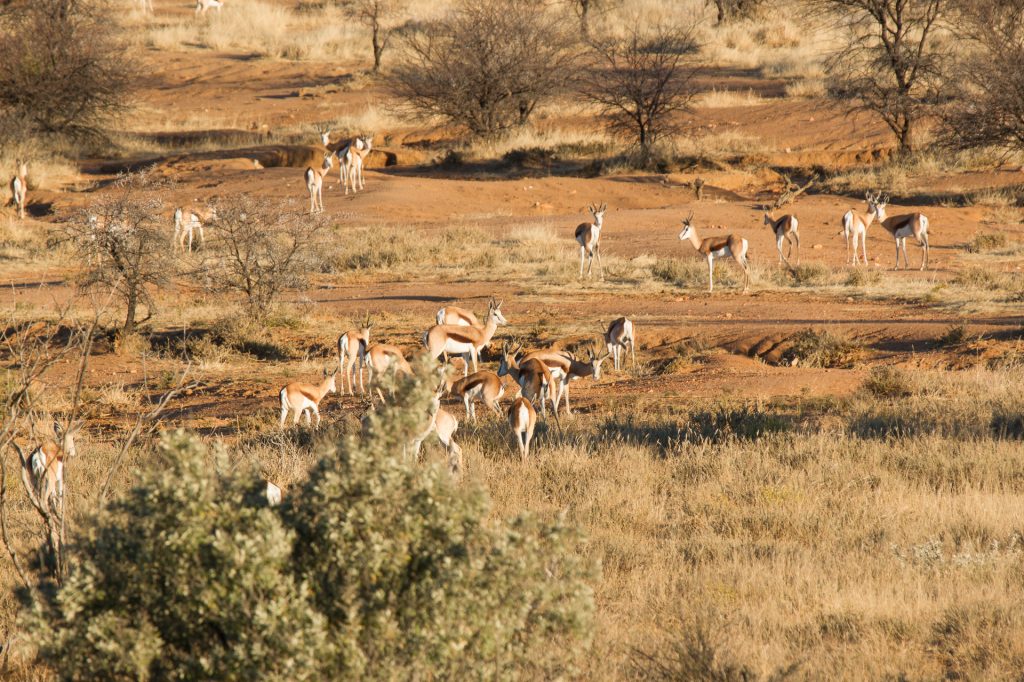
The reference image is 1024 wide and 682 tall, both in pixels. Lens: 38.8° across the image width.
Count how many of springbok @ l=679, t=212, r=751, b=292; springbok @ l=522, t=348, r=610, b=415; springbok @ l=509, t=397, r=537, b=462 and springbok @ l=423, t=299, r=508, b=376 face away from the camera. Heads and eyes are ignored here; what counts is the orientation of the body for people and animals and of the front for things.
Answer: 1

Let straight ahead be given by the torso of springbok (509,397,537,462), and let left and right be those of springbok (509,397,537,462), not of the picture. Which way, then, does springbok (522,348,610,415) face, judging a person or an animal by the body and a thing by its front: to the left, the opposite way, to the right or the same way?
to the right

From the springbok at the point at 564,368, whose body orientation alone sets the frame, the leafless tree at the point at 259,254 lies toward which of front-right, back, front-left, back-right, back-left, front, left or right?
back-left

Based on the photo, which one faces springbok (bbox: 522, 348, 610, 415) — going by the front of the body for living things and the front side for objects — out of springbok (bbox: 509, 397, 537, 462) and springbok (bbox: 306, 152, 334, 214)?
springbok (bbox: 509, 397, 537, 462)

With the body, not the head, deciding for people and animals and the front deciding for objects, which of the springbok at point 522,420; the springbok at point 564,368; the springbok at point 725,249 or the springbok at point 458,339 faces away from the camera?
the springbok at point 522,420

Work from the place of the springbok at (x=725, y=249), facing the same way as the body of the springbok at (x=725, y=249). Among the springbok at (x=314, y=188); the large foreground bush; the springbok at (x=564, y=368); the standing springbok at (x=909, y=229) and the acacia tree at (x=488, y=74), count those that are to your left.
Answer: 2

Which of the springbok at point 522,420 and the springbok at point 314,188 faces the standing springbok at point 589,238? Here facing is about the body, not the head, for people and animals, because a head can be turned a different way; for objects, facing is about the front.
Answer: the springbok at point 522,420

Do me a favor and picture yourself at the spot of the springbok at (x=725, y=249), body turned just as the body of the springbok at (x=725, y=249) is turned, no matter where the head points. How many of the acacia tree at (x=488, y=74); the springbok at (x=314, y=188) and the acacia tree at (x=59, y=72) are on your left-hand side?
0

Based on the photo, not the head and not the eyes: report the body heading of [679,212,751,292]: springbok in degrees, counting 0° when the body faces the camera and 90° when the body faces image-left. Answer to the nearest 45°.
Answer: approximately 90°

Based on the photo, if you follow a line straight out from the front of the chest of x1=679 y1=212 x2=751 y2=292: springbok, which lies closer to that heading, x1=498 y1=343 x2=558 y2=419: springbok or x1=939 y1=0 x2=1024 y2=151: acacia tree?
the springbok

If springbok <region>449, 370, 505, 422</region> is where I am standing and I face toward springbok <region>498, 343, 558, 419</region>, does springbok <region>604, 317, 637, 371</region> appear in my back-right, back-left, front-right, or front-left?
front-left

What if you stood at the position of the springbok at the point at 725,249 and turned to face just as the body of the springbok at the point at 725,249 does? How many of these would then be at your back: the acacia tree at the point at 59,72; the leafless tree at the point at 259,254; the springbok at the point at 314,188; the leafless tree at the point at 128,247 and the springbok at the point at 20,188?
0

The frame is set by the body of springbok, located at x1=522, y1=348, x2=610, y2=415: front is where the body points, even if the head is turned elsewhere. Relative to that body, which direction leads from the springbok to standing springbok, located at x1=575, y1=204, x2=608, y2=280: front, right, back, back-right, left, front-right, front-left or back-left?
left

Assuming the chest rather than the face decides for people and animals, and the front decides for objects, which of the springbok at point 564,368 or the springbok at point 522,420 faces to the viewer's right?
the springbok at point 564,368

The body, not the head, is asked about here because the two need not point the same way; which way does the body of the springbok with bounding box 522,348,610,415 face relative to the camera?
to the viewer's right

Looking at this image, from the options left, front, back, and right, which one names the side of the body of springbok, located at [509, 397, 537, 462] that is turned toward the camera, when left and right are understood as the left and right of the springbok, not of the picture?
back

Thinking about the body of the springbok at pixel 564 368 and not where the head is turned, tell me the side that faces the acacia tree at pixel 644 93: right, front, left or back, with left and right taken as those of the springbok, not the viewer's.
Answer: left

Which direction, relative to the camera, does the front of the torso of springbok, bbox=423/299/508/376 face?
to the viewer's right

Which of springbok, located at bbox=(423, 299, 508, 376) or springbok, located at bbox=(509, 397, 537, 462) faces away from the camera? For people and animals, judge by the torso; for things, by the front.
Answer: springbok, located at bbox=(509, 397, 537, 462)
